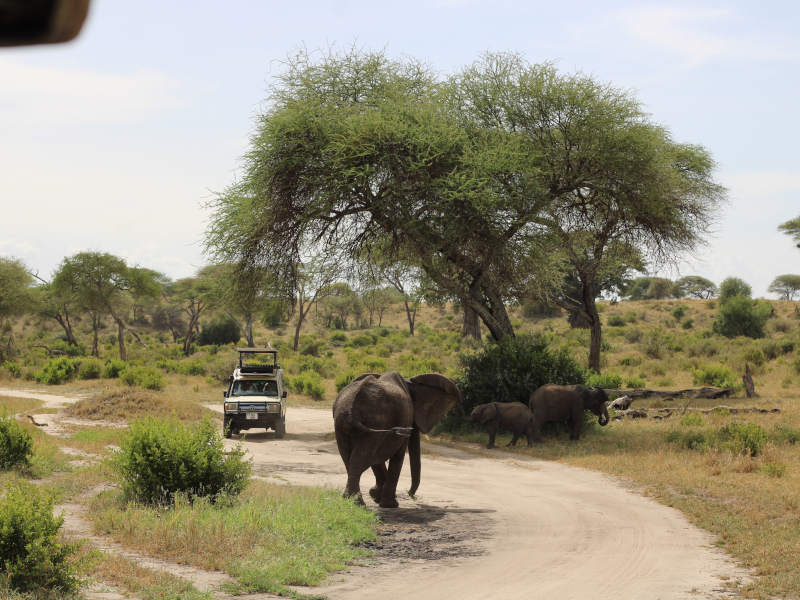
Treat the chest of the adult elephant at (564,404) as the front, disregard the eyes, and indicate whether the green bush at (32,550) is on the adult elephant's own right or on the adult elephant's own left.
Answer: on the adult elephant's own right

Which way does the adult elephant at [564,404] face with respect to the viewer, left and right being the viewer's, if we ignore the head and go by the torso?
facing to the right of the viewer

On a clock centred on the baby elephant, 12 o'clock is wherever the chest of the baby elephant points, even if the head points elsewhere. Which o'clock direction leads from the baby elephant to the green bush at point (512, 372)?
The green bush is roughly at 3 o'clock from the baby elephant.

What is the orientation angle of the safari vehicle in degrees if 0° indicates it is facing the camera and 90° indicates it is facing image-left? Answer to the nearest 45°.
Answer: approximately 0°

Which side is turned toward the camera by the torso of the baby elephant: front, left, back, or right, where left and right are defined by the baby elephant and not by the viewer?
left
